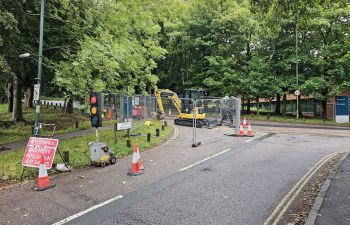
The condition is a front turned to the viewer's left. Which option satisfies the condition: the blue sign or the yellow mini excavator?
the yellow mini excavator

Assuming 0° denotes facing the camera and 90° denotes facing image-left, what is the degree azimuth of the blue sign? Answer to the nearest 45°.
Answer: approximately 0°

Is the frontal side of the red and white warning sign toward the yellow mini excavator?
no

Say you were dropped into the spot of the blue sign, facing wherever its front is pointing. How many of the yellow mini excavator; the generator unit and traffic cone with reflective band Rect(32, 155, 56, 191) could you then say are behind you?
0

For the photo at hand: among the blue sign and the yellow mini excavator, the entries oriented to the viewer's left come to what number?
1

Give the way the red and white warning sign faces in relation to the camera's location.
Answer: facing the viewer

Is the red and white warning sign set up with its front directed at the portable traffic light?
no

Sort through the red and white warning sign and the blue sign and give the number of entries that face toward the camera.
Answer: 2

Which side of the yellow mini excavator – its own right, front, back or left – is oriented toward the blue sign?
back

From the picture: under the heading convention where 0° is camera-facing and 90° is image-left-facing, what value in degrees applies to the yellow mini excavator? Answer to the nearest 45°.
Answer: approximately 90°

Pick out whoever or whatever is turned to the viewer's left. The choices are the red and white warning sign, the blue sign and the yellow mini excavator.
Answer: the yellow mini excavator

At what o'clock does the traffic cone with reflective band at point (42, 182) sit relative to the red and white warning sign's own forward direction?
The traffic cone with reflective band is roughly at 12 o'clock from the red and white warning sign.

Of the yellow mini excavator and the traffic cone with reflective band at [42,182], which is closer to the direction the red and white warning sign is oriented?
the traffic cone with reflective band

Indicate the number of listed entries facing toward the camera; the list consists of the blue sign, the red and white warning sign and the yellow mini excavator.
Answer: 2

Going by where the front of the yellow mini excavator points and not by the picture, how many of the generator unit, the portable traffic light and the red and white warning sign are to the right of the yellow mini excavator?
0

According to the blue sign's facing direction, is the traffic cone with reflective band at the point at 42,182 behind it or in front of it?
in front

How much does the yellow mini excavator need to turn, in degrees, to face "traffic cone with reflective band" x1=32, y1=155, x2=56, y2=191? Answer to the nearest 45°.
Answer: approximately 90° to its left

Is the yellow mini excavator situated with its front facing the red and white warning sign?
no
